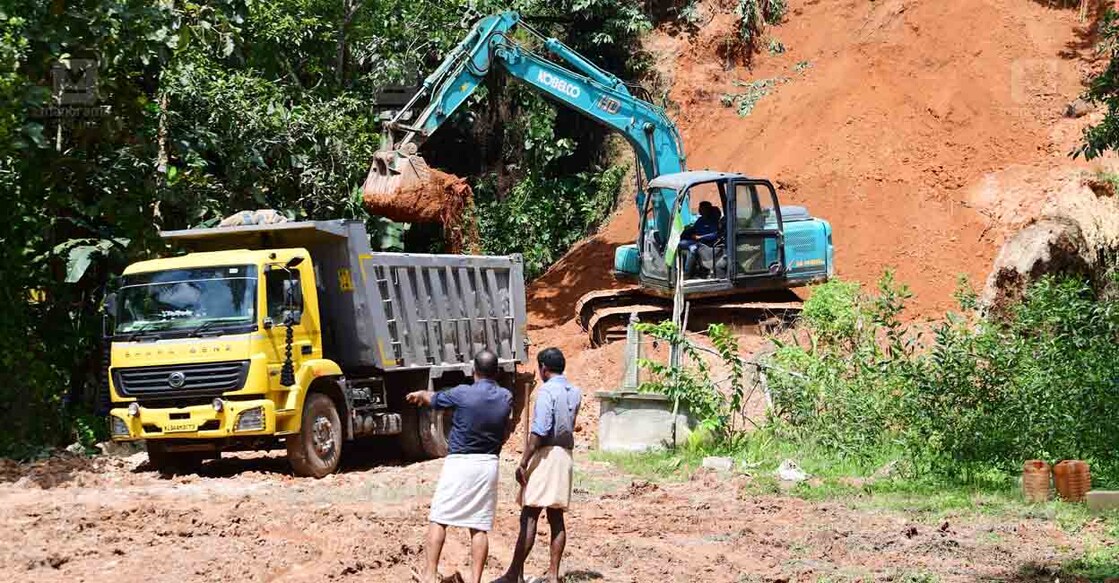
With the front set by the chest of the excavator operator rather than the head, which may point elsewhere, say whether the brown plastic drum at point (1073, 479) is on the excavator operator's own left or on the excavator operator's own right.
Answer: on the excavator operator's own left

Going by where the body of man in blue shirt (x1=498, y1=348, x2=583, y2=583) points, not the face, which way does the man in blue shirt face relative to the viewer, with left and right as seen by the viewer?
facing away from the viewer and to the left of the viewer

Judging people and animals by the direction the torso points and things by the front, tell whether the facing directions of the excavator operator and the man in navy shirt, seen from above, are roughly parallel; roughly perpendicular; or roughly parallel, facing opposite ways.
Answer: roughly perpendicular

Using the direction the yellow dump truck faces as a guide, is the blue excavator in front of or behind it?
behind

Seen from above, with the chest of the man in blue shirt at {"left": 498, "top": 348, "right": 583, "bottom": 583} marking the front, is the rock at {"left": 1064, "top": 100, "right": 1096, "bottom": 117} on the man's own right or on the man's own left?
on the man's own right

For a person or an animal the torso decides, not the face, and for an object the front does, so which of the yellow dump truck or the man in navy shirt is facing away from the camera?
the man in navy shirt

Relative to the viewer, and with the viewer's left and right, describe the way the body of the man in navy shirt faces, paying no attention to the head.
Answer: facing away from the viewer

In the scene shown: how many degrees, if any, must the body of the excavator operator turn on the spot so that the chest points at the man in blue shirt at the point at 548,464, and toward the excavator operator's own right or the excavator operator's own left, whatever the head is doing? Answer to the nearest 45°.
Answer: approximately 90° to the excavator operator's own left

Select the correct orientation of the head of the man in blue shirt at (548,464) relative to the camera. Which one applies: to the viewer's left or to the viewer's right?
to the viewer's left

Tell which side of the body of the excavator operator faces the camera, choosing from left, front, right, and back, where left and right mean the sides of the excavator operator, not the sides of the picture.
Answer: left

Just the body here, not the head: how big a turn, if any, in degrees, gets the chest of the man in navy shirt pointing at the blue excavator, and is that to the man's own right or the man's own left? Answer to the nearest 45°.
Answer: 0° — they already face it

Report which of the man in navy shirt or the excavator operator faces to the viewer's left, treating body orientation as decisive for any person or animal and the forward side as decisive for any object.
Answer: the excavator operator

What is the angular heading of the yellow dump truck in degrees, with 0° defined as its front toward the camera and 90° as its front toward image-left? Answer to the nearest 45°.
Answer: approximately 45°
